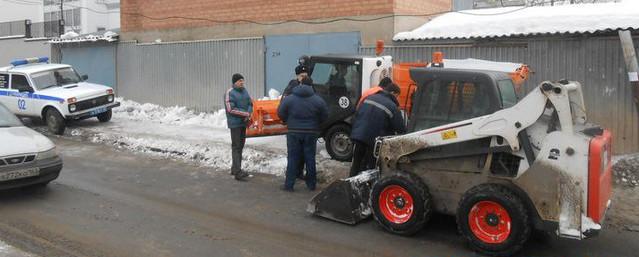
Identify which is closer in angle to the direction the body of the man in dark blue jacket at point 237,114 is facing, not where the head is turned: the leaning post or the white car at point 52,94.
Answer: the leaning post

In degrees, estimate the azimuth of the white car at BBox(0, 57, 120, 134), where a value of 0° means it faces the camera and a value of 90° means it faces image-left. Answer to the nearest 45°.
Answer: approximately 315°

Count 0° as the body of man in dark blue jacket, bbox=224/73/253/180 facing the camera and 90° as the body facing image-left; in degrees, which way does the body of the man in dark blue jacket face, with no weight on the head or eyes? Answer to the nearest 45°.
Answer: approximately 315°

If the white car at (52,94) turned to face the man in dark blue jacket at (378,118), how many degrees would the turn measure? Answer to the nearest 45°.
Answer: approximately 45° to its right

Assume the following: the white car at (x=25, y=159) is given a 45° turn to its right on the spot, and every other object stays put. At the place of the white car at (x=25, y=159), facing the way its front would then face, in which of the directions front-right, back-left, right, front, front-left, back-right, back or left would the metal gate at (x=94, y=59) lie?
back

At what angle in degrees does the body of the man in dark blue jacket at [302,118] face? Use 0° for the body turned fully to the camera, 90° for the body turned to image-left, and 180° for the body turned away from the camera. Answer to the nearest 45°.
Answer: approximately 180°

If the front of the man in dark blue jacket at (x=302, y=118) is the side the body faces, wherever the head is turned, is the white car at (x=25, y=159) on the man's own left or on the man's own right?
on the man's own left
